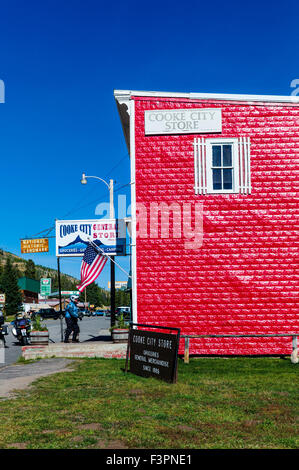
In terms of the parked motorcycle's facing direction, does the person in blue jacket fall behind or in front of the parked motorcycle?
behind

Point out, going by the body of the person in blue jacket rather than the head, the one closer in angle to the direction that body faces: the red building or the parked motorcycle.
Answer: the red building

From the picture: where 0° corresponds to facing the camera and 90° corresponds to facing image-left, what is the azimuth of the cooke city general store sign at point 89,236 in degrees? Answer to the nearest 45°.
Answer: approximately 0°
